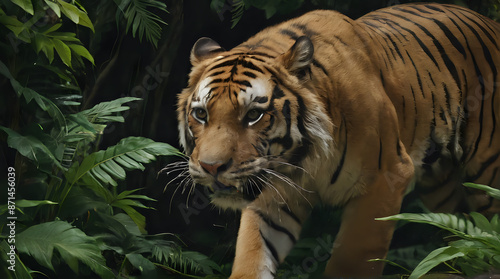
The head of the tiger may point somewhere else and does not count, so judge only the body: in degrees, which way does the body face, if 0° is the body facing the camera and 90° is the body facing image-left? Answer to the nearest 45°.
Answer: approximately 45°

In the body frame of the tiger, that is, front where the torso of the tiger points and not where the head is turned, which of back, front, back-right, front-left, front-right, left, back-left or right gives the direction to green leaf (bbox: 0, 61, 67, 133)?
front-right

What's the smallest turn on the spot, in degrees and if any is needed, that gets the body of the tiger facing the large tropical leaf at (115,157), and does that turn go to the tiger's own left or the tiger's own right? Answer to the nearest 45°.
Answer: approximately 45° to the tiger's own right

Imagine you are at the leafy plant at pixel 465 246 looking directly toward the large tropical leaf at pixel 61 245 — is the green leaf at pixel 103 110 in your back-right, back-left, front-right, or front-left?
front-right

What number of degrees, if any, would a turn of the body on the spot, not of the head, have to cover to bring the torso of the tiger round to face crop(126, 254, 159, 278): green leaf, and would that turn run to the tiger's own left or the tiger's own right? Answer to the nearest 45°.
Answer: approximately 45° to the tiger's own right

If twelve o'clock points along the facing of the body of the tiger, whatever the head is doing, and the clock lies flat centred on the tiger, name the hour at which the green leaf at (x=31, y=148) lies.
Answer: The green leaf is roughly at 1 o'clock from the tiger.

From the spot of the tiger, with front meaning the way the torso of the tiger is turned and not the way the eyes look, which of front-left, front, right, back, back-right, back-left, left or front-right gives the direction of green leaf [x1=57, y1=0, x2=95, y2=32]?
front-right

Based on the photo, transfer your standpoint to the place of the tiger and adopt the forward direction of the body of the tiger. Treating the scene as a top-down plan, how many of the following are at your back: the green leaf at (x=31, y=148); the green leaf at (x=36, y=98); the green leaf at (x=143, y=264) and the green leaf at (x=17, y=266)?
0

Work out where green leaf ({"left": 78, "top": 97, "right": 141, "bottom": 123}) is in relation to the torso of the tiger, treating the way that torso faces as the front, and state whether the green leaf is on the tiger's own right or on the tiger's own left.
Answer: on the tiger's own right

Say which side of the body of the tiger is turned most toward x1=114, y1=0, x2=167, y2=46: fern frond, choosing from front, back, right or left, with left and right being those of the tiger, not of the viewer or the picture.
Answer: right
